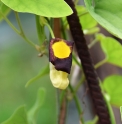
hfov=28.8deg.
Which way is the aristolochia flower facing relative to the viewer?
toward the camera
